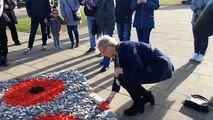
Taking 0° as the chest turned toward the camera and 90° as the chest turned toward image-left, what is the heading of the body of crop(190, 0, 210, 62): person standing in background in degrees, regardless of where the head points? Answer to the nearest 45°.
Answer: approximately 45°

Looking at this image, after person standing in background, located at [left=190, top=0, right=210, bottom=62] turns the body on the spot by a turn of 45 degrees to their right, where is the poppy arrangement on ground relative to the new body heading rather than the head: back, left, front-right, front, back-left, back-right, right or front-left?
front-left

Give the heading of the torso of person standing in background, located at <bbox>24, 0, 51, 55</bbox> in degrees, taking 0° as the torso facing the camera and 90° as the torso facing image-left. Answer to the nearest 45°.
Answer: approximately 0°

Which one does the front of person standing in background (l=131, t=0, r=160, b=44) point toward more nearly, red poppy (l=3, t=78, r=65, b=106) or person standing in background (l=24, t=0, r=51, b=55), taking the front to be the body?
the red poppy

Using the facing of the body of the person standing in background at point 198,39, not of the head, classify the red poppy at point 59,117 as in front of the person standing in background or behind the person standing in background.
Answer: in front

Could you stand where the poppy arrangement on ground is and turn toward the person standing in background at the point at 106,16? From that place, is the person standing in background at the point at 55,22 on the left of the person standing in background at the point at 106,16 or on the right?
left

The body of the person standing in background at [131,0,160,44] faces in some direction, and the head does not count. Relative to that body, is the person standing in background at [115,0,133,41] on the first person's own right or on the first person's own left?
on the first person's own right

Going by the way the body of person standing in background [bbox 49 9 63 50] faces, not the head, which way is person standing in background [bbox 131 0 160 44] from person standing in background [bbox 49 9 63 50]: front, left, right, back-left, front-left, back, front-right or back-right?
front-left

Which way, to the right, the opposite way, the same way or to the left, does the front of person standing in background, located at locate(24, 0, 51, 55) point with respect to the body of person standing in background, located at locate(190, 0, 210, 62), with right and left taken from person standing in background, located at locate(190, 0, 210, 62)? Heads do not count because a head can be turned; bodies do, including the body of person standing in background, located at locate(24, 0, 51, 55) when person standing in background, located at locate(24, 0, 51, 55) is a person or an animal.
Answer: to the left

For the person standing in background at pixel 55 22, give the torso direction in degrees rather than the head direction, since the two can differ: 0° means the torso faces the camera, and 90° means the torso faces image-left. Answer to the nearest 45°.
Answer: approximately 0°

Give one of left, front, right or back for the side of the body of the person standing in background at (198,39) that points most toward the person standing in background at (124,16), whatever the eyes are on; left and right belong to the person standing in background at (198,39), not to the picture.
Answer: right

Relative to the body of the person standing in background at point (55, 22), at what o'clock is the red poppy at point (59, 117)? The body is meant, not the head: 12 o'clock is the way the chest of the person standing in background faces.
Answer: The red poppy is roughly at 12 o'clock from the person standing in background.

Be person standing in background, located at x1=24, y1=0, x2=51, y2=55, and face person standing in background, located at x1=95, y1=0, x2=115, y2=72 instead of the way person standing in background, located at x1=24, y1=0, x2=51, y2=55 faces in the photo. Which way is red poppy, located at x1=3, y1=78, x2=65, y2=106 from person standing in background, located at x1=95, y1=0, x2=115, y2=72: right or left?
right

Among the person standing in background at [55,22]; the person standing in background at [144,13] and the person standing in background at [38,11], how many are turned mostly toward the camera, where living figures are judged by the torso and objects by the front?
3
